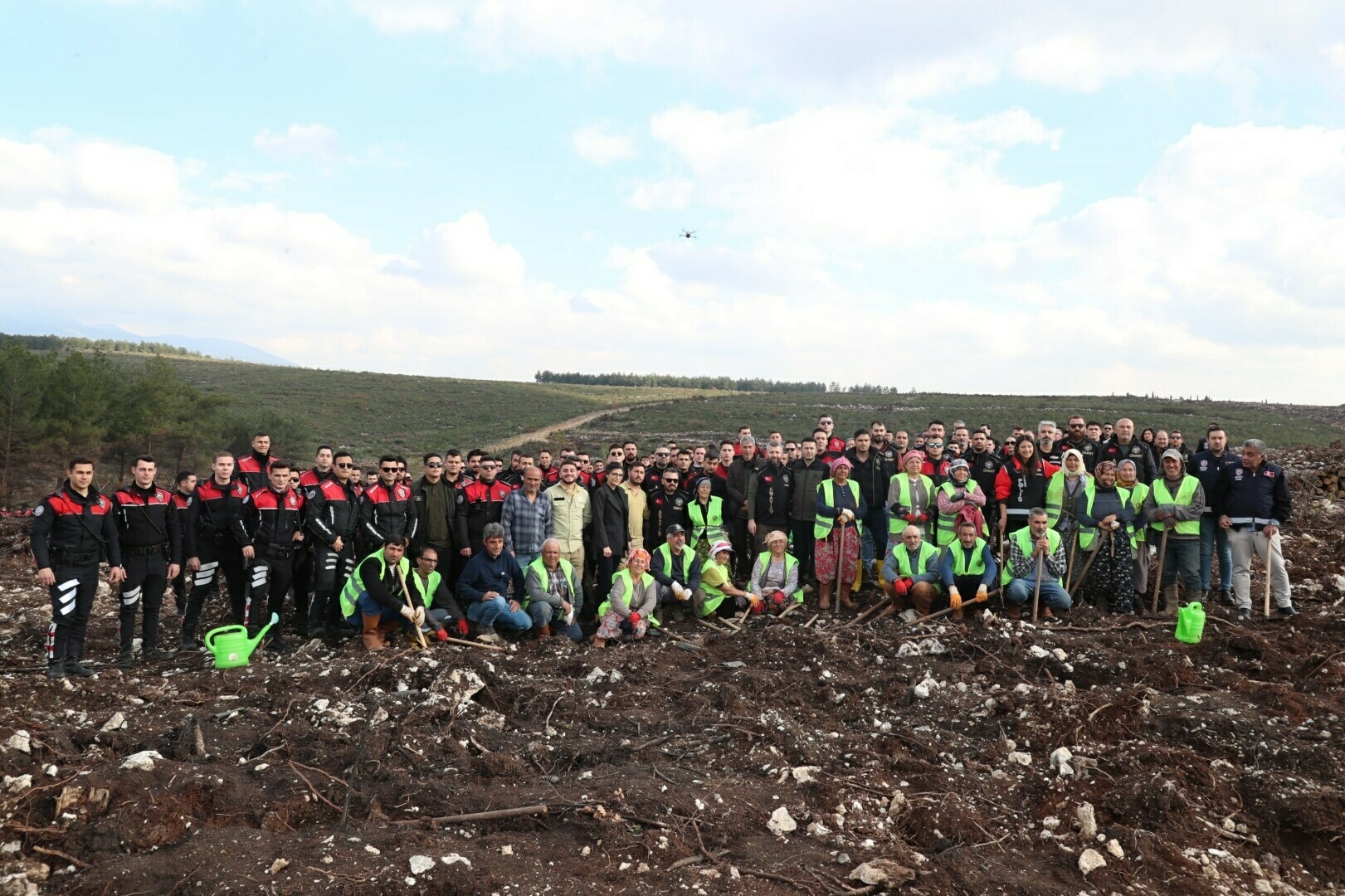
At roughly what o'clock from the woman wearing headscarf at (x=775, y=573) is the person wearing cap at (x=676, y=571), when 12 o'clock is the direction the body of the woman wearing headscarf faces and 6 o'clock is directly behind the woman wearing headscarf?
The person wearing cap is roughly at 3 o'clock from the woman wearing headscarf.

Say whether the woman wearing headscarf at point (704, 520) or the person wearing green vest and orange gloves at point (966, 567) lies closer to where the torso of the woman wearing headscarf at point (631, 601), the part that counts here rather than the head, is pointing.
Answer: the person wearing green vest and orange gloves

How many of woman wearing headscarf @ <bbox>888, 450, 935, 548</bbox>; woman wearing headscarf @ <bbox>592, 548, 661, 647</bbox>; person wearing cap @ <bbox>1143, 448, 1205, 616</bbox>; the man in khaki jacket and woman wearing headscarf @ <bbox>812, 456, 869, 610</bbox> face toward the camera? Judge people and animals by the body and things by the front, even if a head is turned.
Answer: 5

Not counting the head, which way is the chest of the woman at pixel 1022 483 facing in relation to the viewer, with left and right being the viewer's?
facing the viewer

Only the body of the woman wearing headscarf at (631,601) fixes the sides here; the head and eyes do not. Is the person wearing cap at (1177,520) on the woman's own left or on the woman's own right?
on the woman's own left

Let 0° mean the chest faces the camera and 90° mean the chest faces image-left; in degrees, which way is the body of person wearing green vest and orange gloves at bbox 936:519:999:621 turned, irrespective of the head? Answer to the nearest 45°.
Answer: approximately 0°

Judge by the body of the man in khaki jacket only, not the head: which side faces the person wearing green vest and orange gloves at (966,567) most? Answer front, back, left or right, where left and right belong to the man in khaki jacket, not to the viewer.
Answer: left

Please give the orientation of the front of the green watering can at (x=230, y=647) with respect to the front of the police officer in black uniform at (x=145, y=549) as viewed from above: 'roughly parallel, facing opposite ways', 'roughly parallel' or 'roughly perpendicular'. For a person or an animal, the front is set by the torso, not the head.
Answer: roughly perpendicular

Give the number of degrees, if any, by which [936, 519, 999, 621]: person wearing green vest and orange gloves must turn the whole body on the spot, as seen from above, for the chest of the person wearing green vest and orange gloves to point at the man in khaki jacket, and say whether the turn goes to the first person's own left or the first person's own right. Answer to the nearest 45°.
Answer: approximately 90° to the first person's own right

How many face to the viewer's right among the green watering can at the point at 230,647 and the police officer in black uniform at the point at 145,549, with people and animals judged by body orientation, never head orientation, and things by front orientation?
1

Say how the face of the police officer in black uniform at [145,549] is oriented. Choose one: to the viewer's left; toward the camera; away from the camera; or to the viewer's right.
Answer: toward the camera

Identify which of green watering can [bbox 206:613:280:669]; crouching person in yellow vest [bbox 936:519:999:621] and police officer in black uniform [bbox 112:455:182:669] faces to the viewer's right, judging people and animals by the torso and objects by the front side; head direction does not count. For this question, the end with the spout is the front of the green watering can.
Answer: the green watering can

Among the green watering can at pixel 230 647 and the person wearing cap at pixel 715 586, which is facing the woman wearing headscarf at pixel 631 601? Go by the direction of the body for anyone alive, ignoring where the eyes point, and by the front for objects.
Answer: the green watering can

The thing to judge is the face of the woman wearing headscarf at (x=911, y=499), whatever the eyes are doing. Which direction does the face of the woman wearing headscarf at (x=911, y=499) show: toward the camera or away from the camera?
toward the camera

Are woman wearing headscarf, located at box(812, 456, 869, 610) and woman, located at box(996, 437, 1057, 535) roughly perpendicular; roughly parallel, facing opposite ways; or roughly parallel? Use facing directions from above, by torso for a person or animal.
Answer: roughly parallel

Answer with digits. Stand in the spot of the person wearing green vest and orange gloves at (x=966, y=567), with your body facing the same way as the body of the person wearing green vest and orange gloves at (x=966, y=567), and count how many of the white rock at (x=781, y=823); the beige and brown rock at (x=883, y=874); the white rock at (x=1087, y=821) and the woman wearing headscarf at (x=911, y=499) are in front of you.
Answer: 3

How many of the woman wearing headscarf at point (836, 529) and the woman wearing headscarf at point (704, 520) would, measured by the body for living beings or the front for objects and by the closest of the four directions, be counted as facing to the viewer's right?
0

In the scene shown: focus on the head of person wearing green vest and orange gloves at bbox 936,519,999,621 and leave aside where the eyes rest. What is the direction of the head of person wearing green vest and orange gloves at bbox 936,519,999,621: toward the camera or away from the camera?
toward the camera
